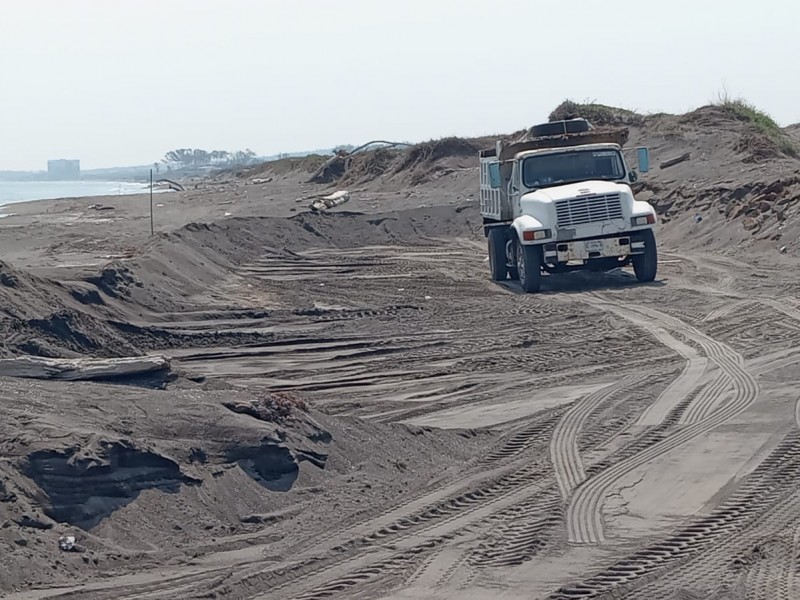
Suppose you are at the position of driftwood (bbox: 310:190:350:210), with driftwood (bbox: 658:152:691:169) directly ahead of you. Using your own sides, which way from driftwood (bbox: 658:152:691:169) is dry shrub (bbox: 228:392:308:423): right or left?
right

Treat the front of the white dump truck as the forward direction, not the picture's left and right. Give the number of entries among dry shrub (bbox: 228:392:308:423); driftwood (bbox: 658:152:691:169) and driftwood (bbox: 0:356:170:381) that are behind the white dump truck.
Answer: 1

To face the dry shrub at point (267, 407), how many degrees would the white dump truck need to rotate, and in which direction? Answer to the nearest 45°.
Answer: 0° — it already faces it

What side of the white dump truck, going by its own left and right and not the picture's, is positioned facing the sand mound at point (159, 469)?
front

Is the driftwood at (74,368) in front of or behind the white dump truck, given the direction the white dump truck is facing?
in front

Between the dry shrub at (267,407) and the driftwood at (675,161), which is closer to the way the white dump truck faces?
the dry shrub

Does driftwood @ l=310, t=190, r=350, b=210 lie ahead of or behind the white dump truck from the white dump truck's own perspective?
behind

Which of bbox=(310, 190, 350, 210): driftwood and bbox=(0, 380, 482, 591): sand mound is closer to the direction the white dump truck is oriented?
the sand mound

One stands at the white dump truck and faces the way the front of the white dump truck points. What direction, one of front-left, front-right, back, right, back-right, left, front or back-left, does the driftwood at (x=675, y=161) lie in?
back

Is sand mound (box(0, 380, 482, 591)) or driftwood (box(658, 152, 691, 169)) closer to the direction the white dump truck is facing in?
the sand mound

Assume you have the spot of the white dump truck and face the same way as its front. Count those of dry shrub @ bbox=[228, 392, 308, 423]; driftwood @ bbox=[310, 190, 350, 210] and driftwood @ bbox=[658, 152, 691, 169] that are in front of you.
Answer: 1

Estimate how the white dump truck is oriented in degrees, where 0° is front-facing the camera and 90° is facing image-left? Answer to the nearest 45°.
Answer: approximately 0°
